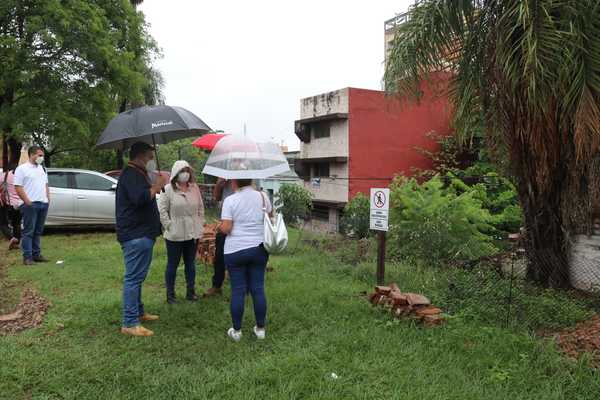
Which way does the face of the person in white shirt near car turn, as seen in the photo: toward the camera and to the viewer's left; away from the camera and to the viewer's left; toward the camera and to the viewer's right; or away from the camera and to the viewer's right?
toward the camera and to the viewer's right

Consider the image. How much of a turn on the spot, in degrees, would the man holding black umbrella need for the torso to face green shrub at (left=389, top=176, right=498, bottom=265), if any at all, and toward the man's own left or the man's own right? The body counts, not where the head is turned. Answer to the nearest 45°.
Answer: approximately 45° to the man's own left

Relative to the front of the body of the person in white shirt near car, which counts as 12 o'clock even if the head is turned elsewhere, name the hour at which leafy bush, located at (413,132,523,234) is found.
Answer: The leafy bush is roughly at 10 o'clock from the person in white shirt near car.

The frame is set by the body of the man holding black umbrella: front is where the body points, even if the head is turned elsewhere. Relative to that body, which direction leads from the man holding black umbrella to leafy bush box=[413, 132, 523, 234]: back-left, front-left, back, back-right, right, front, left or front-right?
front-left

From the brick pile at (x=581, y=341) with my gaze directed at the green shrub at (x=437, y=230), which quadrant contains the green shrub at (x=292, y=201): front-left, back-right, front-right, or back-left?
front-left

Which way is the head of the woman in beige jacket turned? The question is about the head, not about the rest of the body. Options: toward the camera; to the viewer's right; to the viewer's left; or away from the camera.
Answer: toward the camera

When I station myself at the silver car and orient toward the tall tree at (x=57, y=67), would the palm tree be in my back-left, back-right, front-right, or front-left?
back-right

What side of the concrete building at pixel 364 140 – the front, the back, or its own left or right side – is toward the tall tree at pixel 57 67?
front

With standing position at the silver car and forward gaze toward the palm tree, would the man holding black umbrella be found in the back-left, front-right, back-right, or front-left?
front-right

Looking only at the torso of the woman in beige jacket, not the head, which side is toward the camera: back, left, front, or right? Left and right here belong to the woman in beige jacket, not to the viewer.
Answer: front

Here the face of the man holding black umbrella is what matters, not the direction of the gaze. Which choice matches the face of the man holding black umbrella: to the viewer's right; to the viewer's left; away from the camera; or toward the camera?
to the viewer's right

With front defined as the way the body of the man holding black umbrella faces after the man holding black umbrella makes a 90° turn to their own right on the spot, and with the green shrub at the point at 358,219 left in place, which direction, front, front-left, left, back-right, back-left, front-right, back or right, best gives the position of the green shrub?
back-left

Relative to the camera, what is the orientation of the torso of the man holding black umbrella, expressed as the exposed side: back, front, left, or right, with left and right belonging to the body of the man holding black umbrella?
right

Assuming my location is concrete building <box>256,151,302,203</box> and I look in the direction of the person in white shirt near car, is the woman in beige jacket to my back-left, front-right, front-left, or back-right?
front-left

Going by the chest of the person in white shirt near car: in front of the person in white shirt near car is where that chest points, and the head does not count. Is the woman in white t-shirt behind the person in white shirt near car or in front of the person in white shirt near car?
in front
